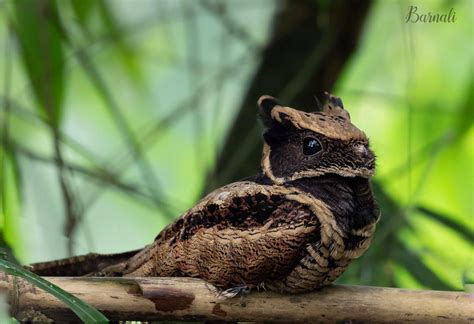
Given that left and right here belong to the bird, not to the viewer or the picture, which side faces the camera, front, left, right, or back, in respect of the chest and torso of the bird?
right

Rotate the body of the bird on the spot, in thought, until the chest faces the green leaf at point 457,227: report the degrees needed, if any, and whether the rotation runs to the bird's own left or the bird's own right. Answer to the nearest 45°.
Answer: approximately 45° to the bird's own left

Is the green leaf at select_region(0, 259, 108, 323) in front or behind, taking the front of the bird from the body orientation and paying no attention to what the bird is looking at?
behind

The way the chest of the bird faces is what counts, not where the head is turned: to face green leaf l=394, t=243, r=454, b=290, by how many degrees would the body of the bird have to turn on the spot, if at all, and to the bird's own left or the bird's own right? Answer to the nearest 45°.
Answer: approximately 45° to the bird's own left
